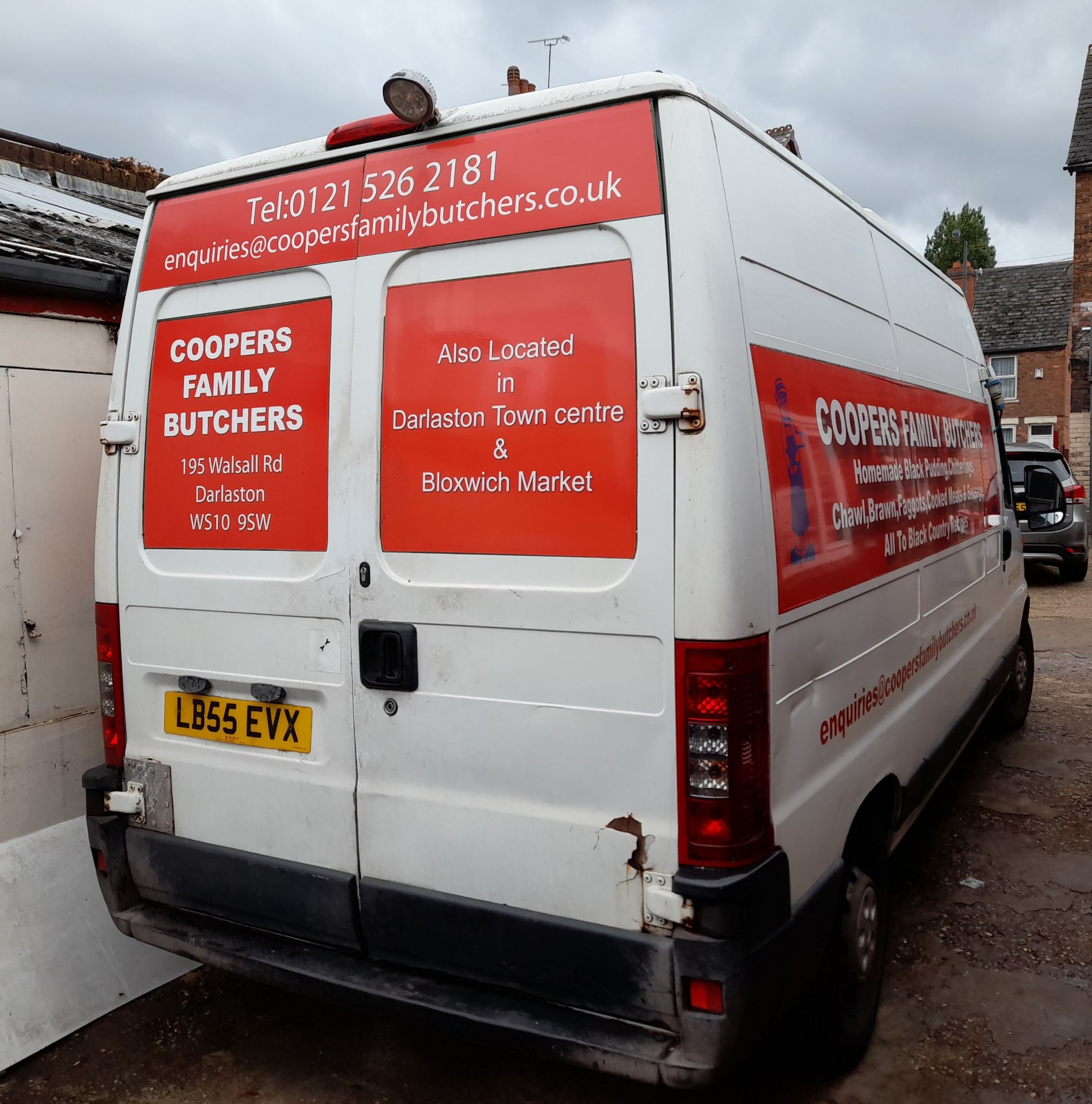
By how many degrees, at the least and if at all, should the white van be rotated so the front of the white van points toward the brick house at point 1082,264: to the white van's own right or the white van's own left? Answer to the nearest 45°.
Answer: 0° — it already faces it

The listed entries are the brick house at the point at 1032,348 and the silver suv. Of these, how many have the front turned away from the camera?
1

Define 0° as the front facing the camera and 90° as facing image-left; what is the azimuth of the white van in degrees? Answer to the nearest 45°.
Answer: approximately 225°

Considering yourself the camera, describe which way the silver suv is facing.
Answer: facing away from the viewer

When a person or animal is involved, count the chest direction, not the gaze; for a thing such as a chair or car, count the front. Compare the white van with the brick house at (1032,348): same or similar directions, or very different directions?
very different directions

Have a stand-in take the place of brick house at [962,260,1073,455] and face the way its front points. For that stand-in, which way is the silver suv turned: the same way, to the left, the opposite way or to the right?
the opposite way

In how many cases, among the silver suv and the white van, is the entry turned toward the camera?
0

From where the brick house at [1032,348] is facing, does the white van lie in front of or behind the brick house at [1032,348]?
in front

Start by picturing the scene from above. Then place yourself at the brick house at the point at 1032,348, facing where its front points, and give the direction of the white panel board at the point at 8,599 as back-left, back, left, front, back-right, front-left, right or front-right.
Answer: front

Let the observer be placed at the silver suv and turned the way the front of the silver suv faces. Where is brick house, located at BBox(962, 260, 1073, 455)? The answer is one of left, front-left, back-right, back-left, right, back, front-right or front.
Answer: front

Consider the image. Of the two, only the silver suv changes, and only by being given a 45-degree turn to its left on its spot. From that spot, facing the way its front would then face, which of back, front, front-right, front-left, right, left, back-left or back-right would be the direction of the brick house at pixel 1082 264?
front-right

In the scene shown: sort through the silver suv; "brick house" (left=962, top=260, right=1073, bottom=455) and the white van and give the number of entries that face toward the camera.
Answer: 1

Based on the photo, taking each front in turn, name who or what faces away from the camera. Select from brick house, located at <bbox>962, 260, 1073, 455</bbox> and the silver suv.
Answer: the silver suv

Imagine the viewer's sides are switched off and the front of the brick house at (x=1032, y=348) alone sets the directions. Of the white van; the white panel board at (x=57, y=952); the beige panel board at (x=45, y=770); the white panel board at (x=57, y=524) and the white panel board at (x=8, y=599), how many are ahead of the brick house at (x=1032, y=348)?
5

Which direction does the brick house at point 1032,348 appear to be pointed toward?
toward the camera

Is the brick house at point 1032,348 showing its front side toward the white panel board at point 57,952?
yes

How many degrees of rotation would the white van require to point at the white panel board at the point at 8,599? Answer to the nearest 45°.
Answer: approximately 90° to its left
